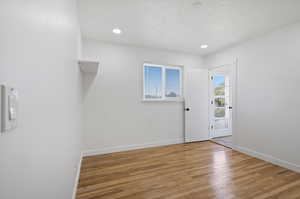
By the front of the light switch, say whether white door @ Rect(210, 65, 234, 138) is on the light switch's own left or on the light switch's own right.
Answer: on the light switch's own left

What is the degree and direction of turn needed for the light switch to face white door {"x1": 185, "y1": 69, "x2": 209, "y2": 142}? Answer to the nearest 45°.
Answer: approximately 45° to its left

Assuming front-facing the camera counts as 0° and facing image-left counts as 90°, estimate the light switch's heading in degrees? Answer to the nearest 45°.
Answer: approximately 315°

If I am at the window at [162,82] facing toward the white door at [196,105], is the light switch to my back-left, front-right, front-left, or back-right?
back-right

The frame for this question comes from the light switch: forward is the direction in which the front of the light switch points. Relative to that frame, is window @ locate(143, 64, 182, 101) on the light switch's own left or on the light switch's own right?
on the light switch's own left

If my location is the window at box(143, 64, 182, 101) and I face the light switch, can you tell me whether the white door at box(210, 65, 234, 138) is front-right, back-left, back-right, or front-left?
back-left
